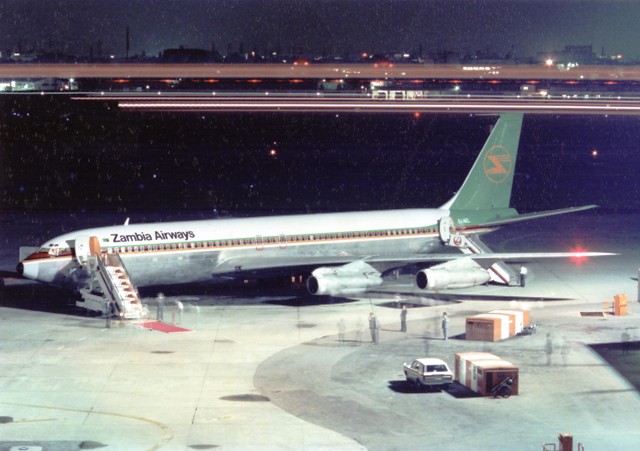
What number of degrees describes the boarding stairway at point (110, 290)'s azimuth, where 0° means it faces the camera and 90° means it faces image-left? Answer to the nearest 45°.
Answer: approximately 315°

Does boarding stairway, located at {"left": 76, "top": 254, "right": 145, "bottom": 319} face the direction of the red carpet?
yes

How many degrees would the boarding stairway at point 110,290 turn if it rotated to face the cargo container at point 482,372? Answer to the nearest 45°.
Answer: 0° — it already faces it
